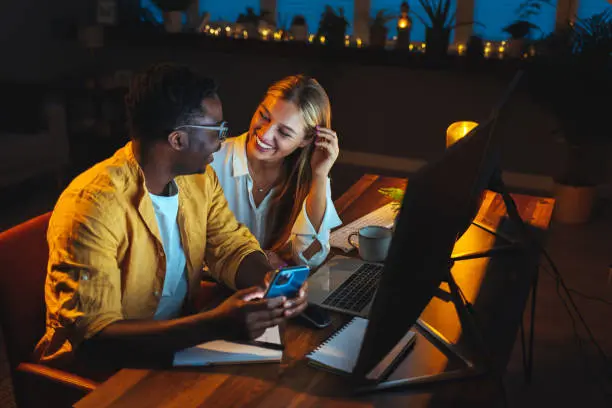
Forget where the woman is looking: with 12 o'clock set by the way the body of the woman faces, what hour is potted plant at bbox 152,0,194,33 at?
The potted plant is roughly at 4 o'clock from the woman.

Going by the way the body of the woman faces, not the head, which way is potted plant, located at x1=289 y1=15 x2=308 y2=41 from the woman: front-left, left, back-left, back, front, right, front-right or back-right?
back-right

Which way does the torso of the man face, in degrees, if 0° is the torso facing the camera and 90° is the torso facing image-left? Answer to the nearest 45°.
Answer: approximately 315°

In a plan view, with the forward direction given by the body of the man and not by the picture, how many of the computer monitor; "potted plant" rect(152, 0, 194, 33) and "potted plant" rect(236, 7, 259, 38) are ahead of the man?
1

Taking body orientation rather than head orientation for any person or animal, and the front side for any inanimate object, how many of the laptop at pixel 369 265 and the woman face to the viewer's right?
0

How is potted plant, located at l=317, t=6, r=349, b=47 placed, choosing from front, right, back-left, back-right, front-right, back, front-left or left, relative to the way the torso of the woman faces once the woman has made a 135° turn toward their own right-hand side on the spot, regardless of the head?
front

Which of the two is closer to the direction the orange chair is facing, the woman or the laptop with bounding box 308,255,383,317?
the laptop

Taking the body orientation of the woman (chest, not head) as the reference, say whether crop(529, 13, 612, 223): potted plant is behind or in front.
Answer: behind

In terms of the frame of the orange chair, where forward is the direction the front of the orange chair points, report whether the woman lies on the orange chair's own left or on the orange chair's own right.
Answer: on the orange chair's own left

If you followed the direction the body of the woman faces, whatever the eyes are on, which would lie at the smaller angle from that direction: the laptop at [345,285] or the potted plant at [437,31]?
the laptop
